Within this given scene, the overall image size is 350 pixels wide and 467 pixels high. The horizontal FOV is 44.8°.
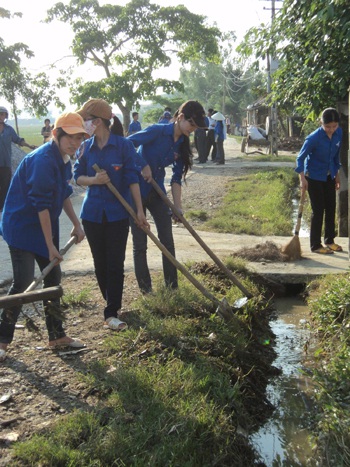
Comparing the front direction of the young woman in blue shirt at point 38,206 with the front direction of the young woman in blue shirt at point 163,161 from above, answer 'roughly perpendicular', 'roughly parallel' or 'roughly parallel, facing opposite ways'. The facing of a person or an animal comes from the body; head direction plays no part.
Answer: roughly parallel

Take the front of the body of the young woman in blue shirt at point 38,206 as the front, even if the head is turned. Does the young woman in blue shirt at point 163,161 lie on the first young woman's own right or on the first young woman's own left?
on the first young woman's own left

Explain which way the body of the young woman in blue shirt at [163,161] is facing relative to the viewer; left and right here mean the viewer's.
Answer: facing the viewer and to the right of the viewer

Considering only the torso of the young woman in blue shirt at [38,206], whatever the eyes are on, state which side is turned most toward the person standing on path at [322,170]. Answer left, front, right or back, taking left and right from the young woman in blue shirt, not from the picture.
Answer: left

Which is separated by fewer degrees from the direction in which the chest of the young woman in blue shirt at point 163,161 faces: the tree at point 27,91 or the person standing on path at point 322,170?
the person standing on path

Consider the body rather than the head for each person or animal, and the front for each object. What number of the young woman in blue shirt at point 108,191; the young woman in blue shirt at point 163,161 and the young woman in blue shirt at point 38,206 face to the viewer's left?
0

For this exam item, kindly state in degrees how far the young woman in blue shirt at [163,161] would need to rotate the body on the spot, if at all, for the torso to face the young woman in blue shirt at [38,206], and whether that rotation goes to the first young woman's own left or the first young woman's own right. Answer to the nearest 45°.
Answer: approximately 90° to the first young woman's own right

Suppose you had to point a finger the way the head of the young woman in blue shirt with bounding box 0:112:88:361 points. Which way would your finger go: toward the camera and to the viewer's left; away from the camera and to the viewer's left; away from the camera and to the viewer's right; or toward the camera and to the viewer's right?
toward the camera and to the viewer's right

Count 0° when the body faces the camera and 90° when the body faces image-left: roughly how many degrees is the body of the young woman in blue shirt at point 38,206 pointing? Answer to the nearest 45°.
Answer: approximately 315°

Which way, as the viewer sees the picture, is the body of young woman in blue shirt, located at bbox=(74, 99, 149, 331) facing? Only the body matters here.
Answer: toward the camera

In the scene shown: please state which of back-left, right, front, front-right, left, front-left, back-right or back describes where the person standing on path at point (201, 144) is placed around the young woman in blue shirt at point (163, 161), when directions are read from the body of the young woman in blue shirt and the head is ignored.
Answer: back-left

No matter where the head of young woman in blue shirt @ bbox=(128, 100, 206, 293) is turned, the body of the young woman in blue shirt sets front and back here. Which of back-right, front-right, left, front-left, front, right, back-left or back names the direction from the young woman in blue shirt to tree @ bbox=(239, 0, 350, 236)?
left
